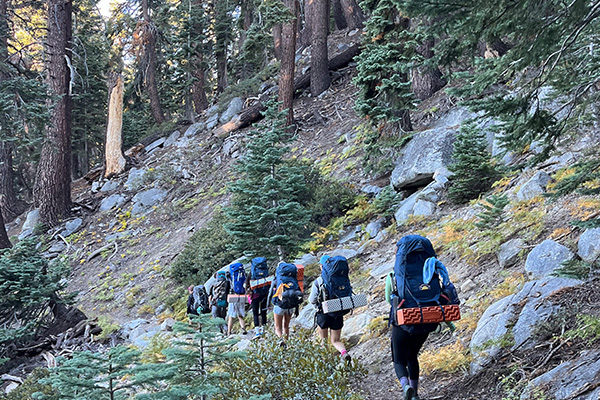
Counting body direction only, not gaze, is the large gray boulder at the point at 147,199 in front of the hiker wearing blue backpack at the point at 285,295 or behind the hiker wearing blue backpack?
in front

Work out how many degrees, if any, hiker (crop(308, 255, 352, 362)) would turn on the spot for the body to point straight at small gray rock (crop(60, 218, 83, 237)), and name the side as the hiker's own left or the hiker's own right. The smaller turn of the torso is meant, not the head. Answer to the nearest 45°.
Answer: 0° — they already face it

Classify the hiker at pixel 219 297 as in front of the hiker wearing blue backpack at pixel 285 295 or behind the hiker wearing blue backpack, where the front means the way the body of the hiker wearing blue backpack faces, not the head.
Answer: in front

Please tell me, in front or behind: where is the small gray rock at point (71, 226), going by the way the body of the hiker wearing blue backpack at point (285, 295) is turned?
in front

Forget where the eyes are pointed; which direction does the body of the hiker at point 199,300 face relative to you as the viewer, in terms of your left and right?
facing away from the viewer

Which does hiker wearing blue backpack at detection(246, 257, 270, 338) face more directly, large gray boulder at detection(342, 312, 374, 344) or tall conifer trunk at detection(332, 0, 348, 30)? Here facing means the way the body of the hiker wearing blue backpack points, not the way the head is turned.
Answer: the tall conifer trunk

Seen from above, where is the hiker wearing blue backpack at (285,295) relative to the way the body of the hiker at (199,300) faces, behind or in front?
behind

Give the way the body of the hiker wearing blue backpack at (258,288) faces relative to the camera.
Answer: away from the camera

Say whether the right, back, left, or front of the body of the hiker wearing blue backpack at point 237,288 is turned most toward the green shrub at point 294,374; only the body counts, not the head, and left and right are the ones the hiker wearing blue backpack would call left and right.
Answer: back

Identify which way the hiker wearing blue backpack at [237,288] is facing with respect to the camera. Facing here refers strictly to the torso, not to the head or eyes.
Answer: away from the camera

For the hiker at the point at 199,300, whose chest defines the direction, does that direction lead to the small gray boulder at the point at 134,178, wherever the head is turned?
yes

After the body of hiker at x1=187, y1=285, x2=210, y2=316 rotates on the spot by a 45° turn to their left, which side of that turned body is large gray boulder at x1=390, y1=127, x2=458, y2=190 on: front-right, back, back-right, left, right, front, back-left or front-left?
back-right

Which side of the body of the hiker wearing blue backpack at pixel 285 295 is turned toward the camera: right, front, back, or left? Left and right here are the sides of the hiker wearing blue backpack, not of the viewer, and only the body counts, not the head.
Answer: back

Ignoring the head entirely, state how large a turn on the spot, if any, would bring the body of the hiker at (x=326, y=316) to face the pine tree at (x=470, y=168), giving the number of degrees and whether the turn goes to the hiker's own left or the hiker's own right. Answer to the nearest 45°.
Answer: approximately 90° to the hiker's own right
